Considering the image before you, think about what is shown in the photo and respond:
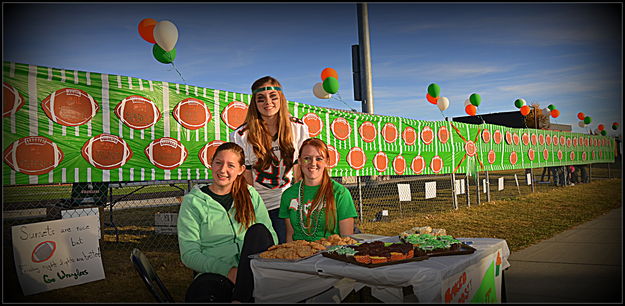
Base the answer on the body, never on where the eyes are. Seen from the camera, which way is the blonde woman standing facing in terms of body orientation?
toward the camera

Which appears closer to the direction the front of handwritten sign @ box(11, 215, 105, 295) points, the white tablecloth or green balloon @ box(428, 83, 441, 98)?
the white tablecloth

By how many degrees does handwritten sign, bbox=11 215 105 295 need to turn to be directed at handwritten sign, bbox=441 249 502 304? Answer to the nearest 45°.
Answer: approximately 45° to its left

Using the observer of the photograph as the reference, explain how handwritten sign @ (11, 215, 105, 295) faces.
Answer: facing the viewer

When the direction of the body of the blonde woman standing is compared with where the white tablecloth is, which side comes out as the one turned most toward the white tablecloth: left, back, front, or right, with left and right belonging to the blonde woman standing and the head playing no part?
front

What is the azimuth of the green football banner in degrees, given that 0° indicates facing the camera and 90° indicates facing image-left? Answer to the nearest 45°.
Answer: approximately 315°

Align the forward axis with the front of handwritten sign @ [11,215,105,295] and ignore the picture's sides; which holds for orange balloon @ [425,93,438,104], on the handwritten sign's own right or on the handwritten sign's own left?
on the handwritten sign's own left

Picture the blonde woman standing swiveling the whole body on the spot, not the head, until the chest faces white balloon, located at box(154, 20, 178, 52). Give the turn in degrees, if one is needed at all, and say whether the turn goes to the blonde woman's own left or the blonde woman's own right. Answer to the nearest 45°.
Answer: approximately 135° to the blonde woman's own right

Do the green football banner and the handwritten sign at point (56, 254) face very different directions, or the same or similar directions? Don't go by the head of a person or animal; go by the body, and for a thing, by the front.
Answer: same or similar directions

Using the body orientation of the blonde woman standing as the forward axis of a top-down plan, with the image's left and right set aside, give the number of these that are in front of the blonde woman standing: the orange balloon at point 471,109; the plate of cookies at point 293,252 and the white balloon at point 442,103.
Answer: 1

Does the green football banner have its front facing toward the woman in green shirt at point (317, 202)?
yes

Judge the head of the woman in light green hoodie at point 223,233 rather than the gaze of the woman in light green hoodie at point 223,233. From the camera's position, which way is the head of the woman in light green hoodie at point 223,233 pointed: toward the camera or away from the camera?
toward the camera

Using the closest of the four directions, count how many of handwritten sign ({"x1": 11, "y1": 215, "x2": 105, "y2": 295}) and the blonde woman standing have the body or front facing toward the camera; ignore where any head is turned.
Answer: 2

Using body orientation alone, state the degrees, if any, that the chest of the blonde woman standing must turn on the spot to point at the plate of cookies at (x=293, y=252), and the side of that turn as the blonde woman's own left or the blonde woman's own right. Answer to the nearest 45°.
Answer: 0° — they already face it

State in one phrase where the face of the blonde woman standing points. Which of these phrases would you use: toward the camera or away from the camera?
toward the camera

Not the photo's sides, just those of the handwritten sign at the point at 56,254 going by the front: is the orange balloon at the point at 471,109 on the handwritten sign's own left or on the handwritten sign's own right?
on the handwritten sign's own left
